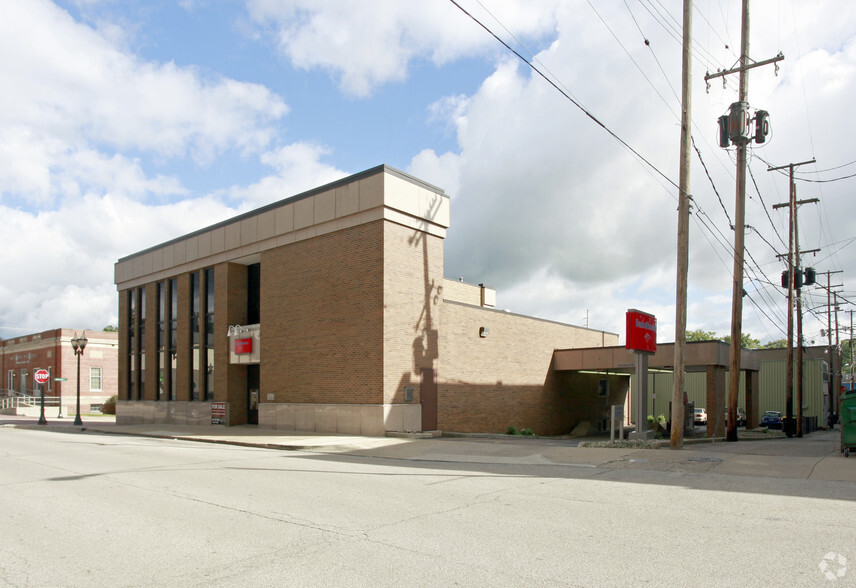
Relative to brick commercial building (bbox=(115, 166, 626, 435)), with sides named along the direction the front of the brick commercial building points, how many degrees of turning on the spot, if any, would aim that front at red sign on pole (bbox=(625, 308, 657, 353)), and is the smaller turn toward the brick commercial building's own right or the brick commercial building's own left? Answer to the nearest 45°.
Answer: approximately 90° to the brick commercial building's own left

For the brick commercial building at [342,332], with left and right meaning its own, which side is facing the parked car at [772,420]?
back

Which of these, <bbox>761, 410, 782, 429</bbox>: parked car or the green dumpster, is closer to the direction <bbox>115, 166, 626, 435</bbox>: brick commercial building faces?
the green dumpster

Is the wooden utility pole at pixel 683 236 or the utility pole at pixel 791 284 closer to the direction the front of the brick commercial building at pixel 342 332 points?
the wooden utility pole

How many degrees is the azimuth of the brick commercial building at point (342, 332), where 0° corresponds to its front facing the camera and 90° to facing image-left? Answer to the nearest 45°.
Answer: approximately 45°

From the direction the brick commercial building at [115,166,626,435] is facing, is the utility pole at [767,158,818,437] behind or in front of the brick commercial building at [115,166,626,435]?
behind
